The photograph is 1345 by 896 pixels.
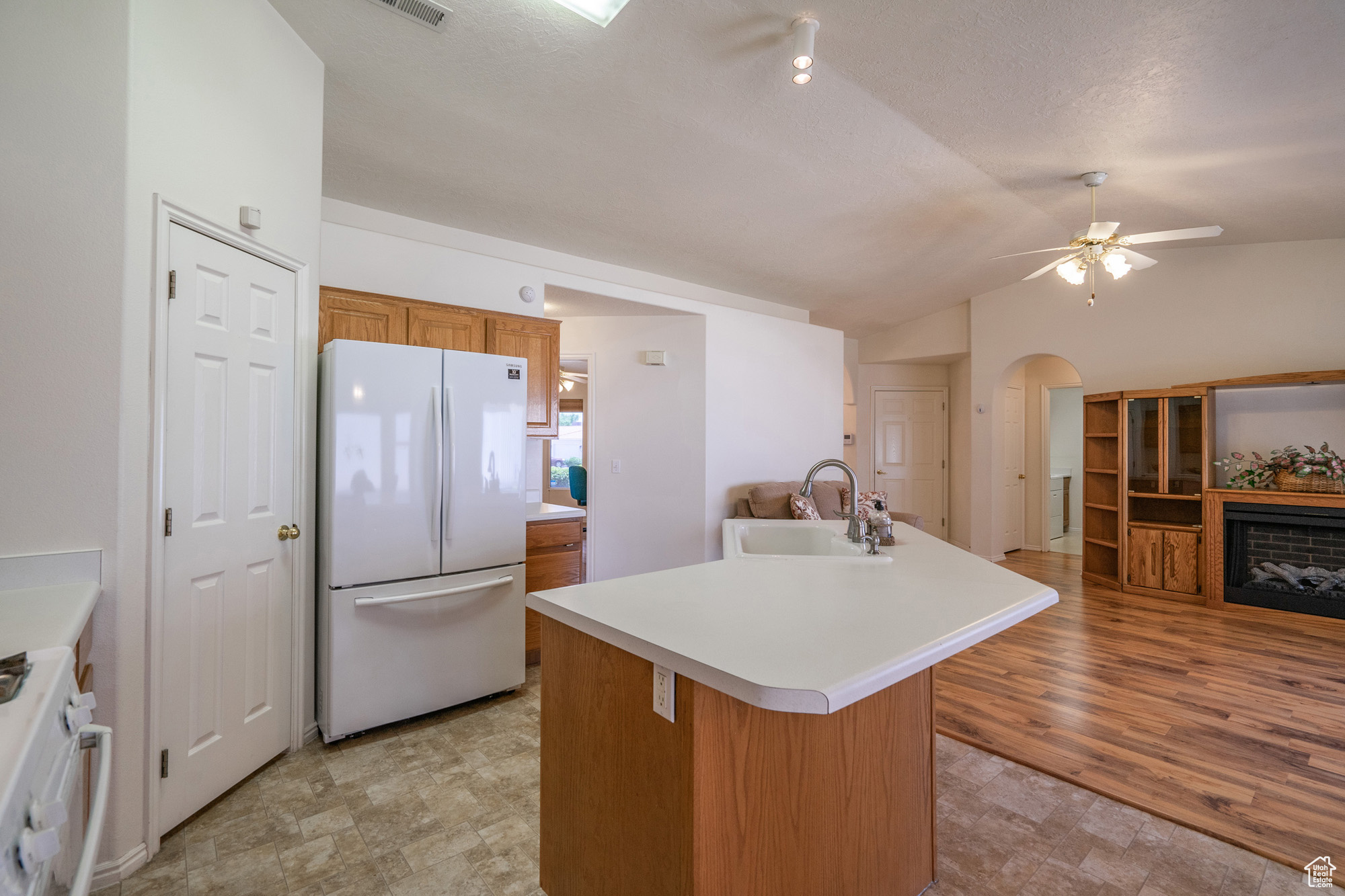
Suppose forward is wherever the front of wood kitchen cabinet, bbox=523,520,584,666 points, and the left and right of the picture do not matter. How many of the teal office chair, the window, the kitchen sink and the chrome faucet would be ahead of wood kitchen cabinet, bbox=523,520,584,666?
2

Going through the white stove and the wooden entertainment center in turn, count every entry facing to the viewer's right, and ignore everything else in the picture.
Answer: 1

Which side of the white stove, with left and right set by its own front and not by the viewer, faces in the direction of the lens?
right

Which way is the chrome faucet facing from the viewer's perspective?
to the viewer's left

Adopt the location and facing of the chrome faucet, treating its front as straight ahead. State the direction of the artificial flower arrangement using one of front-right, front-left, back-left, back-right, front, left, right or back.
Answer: back-right

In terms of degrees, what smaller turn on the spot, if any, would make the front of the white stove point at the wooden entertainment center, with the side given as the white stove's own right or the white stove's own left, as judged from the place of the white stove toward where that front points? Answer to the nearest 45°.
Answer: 0° — it already faces it

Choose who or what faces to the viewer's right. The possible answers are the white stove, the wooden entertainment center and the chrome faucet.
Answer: the white stove

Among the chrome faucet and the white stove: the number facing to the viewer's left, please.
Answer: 1

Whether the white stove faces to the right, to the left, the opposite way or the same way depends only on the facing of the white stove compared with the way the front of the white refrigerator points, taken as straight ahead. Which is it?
to the left

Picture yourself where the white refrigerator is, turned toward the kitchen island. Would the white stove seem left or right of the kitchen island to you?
right
